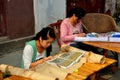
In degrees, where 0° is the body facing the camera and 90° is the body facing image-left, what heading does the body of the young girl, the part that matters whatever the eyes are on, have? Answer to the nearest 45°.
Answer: approximately 315°

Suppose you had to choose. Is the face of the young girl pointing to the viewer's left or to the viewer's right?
to the viewer's right

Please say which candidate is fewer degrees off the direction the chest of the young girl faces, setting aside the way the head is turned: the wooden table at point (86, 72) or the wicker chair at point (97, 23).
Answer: the wooden table

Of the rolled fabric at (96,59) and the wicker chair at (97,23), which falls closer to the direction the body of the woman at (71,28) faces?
the rolled fabric

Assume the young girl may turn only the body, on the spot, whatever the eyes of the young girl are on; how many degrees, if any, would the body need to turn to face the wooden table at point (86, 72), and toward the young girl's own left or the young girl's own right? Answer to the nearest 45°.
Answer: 0° — they already face it

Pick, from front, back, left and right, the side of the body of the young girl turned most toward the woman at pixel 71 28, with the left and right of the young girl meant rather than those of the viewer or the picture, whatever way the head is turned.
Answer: left
